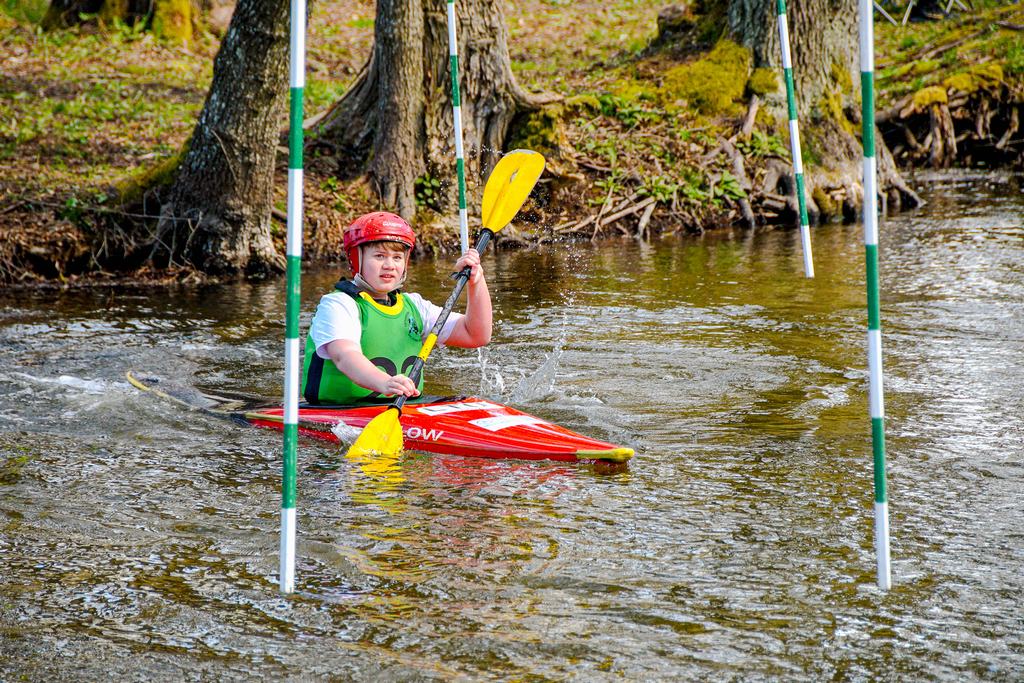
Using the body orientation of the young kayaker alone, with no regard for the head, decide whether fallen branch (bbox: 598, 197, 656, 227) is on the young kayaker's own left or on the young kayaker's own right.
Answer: on the young kayaker's own left

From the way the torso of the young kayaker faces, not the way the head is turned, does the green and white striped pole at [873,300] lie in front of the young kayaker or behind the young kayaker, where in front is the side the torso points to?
in front

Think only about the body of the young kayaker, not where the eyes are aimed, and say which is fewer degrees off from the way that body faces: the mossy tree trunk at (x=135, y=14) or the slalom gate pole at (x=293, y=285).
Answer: the slalom gate pole

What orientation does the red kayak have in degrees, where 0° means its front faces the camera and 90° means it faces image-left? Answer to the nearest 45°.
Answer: approximately 315°

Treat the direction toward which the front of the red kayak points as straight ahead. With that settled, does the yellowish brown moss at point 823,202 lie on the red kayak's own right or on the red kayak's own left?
on the red kayak's own left

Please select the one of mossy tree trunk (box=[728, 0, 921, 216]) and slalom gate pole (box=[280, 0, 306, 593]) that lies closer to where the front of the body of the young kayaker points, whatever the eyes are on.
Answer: the slalom gate pole

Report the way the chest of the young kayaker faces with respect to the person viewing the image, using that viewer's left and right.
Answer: facing the viewer and to the right of the viewer

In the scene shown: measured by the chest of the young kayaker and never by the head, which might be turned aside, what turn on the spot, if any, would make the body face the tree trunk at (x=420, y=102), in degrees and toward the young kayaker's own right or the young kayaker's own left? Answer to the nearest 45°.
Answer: approximately 135° to the young kayaker's own left

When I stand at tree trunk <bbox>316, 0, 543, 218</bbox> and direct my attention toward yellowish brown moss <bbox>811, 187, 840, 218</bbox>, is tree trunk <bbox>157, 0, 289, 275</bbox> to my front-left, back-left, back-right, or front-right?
back-right
